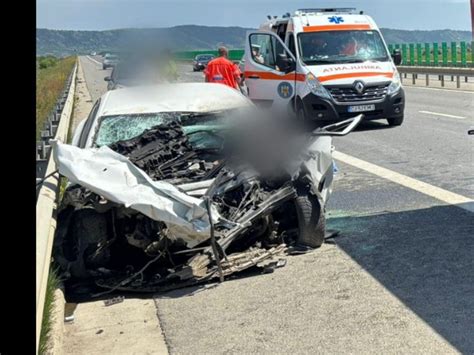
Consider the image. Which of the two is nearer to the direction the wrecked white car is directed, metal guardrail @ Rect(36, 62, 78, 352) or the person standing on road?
the metal guardrail

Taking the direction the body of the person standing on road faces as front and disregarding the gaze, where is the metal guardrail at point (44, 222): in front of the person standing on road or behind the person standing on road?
behind

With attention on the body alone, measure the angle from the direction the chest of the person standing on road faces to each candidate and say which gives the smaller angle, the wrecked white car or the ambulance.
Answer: the ambulance

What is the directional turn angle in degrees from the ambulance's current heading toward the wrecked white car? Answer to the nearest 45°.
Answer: approximately 45° to its right

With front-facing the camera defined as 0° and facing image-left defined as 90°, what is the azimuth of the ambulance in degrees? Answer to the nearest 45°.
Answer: approximately 315°

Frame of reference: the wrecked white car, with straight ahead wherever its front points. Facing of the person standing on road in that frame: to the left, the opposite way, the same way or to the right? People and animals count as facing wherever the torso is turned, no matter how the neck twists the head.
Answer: the opposite way

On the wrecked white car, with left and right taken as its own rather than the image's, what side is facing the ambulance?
back

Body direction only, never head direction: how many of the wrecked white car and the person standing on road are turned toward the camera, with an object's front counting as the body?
1

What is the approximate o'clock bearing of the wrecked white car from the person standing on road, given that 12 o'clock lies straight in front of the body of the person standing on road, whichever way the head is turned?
The wrecked white car is roughly at 6 o'clock from the person standing on road.

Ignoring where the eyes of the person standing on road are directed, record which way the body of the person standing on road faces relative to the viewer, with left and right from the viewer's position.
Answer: facing away from the viewer

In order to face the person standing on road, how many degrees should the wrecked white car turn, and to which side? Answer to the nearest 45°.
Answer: approximately 180°

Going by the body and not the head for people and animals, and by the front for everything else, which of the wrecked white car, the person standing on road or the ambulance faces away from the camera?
the person standing on road
